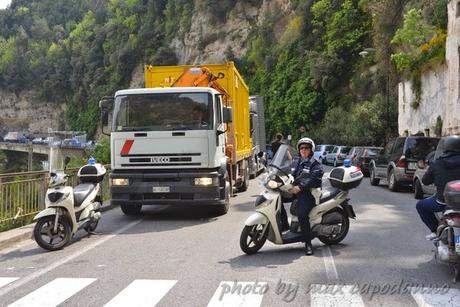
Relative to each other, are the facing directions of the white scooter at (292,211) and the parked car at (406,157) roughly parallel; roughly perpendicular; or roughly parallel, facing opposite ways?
roughly perpendicular

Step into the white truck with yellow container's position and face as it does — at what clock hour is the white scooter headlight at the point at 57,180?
The white scooter headlight is roughly at 1 o'clock from the white truck with yellow container.

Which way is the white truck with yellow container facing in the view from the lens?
facing the viewer

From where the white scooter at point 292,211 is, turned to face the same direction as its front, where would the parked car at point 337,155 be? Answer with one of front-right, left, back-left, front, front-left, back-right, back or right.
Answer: back-right

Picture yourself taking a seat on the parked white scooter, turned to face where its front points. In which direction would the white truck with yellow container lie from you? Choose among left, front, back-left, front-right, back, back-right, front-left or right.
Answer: back

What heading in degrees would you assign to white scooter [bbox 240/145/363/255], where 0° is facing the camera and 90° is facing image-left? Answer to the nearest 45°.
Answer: approximately 45°

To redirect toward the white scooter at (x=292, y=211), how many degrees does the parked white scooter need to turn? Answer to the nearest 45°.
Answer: approximately 90° to its left

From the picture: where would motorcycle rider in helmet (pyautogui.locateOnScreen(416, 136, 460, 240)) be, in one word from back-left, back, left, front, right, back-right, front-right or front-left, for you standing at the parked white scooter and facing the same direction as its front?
left

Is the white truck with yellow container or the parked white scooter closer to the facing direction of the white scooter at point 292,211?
the parked white scooter

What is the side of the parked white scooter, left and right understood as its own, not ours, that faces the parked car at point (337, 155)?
back
